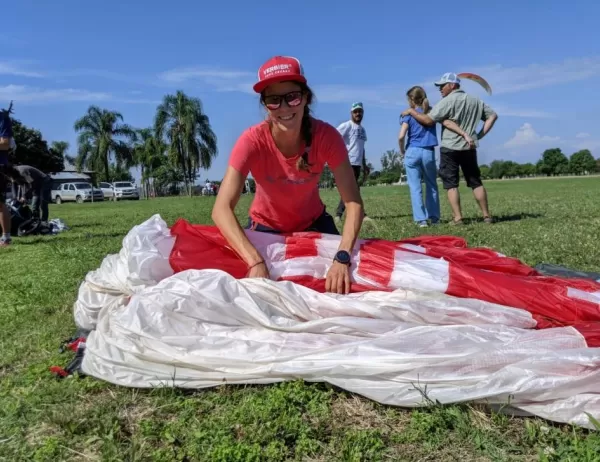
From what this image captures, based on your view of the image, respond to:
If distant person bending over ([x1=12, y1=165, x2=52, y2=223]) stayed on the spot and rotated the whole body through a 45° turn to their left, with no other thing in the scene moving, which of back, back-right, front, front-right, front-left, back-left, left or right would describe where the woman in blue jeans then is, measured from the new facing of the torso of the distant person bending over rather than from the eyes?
left

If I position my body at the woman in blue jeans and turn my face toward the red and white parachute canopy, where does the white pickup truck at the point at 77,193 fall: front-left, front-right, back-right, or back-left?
back-right

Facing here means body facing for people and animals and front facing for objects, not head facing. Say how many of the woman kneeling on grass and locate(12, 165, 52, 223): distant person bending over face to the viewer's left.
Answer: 1

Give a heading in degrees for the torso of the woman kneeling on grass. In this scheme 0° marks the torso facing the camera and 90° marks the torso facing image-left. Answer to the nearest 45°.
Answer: approximately 0°

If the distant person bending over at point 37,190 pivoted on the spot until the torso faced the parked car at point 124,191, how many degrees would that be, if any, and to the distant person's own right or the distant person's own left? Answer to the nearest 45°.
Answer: approximately 90° to the distant person's own right

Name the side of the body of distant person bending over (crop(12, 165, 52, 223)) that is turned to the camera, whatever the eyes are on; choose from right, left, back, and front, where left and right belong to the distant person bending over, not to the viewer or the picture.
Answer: left

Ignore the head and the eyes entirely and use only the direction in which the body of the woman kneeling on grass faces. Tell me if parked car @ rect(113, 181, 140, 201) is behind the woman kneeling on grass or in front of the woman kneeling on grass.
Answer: behind

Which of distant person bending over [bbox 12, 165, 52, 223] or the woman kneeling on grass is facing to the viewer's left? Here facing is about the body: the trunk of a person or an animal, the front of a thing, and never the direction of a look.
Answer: the distant person bending over

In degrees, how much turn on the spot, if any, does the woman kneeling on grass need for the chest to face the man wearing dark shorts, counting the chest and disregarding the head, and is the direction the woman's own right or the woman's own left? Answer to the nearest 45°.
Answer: approximately 135° to the woman's own left
